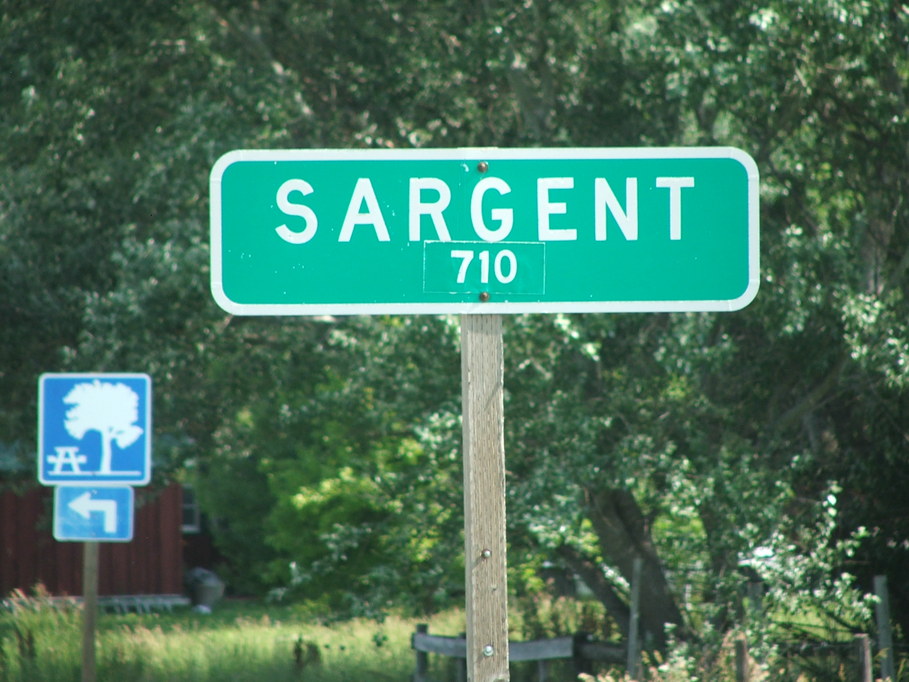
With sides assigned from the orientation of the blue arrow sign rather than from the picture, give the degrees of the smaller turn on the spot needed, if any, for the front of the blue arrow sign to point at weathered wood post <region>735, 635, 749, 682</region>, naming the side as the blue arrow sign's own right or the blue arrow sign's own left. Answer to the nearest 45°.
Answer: approximately 90° to the blue arrow sign's own left

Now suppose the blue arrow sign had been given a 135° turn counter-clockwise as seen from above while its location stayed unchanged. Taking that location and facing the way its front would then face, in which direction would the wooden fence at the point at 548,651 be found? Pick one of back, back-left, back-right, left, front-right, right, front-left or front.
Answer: front

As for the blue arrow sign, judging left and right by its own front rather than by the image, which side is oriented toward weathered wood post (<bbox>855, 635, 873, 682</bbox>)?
left

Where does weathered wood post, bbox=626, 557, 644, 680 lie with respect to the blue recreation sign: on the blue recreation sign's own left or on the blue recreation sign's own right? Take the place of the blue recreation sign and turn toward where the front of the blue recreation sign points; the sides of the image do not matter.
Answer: on the blue recreation sign's own left

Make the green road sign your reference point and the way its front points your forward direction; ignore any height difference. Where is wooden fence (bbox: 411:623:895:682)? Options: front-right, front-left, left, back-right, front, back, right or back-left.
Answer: back

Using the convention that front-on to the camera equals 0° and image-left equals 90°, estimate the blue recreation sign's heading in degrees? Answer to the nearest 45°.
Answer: approximately 0°

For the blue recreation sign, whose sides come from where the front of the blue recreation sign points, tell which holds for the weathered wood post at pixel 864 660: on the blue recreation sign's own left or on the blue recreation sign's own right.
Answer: on the blue recreation sign's own left

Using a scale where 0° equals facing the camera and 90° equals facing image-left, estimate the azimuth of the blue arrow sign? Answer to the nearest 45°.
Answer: approximately 0°
